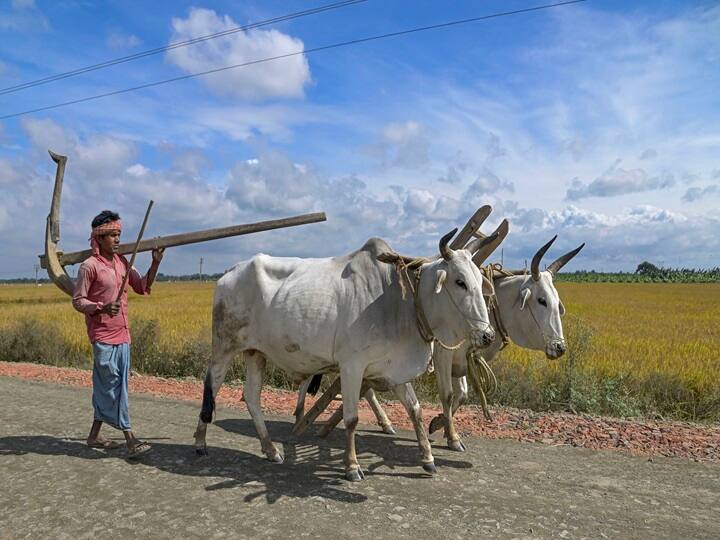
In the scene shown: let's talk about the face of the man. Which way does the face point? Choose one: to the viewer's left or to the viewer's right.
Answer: to the viewer's right

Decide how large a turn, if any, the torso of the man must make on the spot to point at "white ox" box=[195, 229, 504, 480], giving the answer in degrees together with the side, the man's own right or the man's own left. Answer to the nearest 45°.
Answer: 0° — they already face it

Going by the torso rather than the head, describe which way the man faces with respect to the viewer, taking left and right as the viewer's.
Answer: facing the viewer and to the right of the viewer

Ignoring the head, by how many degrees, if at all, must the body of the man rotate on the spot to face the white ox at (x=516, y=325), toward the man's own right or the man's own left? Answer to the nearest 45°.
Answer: approximately 45° to the man's own left
